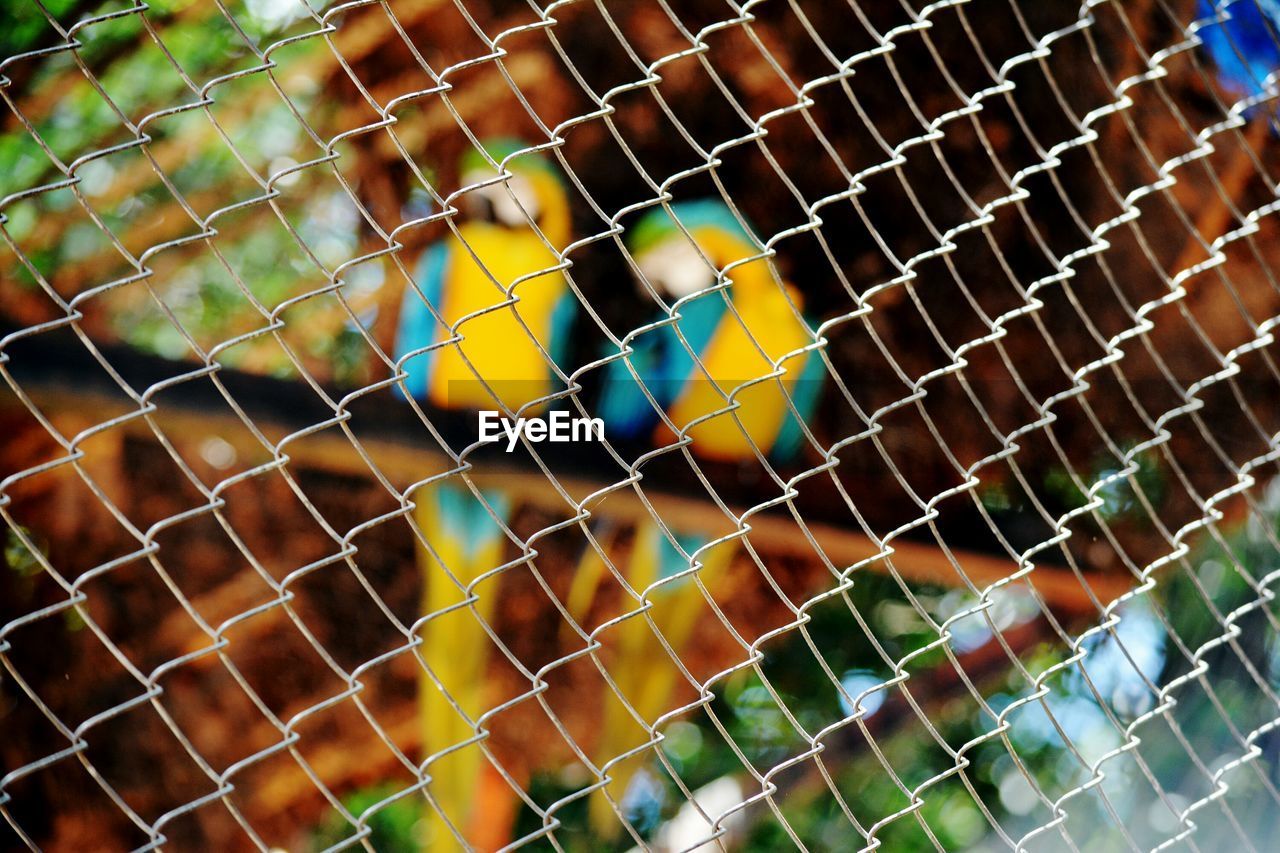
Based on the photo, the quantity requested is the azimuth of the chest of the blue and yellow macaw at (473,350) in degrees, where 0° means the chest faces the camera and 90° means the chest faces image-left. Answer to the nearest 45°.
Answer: approximately 0°

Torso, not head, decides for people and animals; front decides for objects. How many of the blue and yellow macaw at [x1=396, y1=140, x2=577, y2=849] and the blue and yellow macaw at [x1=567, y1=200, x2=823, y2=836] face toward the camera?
2
